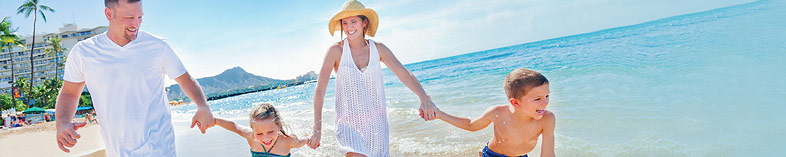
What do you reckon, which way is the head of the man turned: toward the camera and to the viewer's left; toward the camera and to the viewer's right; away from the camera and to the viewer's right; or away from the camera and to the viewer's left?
toward the camera and to the viewer's right

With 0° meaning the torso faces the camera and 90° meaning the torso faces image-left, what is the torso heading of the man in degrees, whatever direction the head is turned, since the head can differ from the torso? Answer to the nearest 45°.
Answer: approximately 0°

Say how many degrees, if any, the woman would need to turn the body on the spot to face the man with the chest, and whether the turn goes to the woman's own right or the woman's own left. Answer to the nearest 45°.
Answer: approximately 45° to the woman's own right

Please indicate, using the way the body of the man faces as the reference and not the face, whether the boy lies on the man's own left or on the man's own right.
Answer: on the man's own left

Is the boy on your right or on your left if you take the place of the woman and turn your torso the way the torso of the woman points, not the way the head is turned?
on your left

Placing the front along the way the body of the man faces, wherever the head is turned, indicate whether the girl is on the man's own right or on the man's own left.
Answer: on the man's own left

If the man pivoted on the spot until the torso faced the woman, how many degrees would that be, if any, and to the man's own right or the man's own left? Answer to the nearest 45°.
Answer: approximately 90° to the man's own left

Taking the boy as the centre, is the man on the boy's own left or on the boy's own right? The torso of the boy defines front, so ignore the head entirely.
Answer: on the boy's own right
